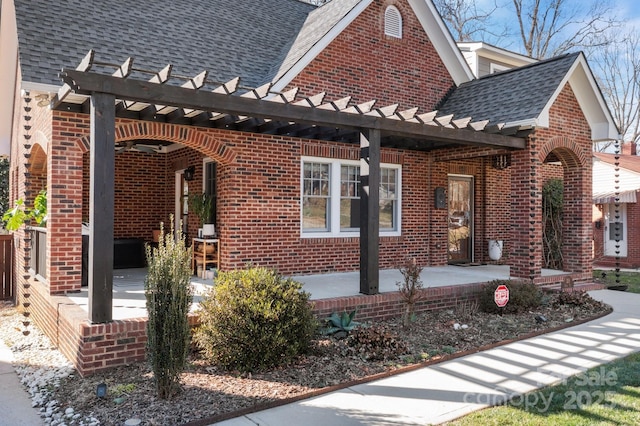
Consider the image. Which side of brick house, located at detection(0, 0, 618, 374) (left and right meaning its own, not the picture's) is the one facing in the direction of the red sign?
front

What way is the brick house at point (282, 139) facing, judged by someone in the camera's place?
facing the viewer and to the right of the viewer

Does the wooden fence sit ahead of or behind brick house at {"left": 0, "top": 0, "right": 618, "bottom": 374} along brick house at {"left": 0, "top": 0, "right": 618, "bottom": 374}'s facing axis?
behind

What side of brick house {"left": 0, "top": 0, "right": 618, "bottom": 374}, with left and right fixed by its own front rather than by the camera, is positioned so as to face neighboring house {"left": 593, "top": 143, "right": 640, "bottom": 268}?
left

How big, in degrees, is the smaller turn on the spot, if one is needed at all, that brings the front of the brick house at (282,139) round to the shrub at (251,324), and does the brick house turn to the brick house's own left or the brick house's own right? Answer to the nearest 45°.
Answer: approximately 45° to the brick house's own right

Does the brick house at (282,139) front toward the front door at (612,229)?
no
